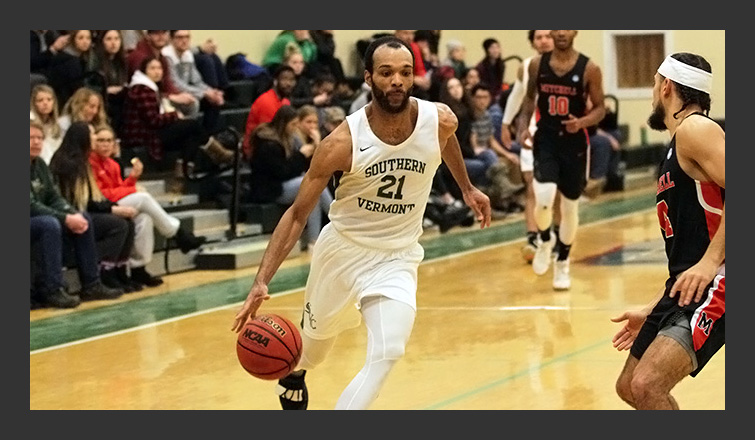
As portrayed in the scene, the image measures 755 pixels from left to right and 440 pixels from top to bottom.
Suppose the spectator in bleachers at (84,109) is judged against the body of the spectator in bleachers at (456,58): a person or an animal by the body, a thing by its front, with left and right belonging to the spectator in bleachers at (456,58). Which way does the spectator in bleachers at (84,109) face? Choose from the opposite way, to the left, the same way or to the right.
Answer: the same way

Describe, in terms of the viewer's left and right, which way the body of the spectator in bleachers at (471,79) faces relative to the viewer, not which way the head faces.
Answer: facing the viewer and to the right of the viewer

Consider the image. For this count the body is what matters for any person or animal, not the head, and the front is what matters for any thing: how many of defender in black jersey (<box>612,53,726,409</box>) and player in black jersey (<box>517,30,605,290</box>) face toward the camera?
1

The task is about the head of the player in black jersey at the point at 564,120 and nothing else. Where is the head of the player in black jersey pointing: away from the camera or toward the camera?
toward the camera

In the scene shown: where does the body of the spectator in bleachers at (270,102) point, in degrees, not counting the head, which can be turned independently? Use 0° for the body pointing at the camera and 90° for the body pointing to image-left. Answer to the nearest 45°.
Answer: approximately 315°

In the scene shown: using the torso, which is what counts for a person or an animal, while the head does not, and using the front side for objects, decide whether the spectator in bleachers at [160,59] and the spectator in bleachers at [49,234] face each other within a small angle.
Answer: no

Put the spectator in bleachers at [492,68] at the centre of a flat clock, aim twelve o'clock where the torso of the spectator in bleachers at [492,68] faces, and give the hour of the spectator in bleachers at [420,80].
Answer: the spectator in bleachers at [420,80] is roughly at 2 o'clock from the spectator in bleachers at [492,68].

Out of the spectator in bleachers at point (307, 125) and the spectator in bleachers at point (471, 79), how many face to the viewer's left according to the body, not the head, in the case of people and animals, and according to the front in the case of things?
0

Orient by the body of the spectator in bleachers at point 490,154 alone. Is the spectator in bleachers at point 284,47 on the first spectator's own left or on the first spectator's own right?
on the first spectator's own right

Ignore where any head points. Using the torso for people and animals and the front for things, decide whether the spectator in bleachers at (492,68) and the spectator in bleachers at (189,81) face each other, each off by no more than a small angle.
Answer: no

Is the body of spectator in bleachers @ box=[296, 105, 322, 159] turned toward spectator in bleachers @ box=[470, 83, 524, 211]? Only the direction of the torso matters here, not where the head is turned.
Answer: no

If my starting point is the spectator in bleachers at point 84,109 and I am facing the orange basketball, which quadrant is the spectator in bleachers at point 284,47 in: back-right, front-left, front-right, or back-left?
back-left
